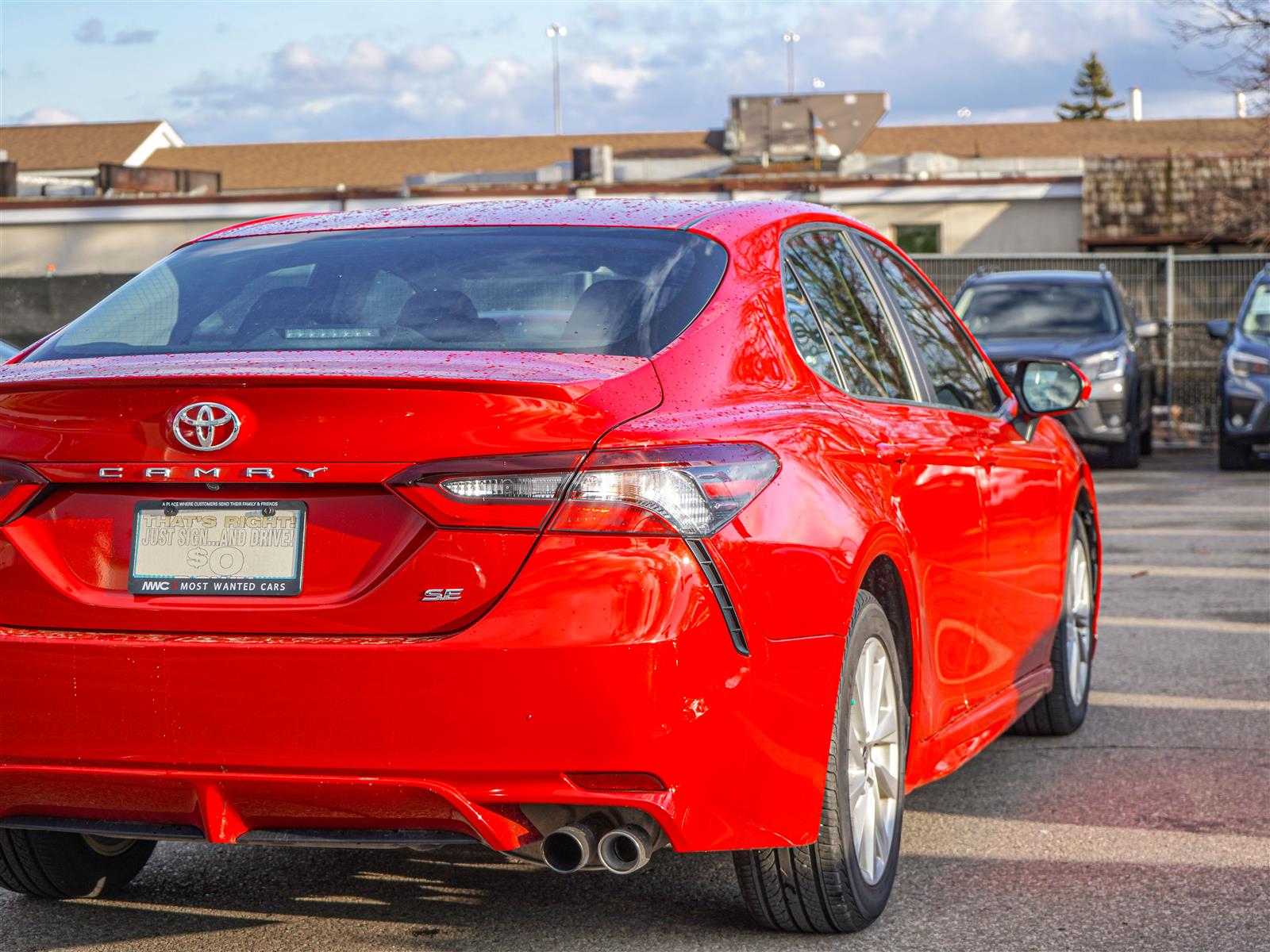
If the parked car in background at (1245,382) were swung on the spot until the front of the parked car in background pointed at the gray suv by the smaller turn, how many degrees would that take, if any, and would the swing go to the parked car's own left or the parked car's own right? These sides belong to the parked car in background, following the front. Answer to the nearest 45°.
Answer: approximately 135° to the parked car's own right

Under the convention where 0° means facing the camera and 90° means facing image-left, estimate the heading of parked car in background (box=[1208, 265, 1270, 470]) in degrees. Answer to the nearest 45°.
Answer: approximately 0°

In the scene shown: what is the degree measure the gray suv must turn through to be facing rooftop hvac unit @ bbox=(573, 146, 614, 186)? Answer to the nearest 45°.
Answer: approximately 135° to its right

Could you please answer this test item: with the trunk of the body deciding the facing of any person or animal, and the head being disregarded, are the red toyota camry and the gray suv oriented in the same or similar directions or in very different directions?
very different directions

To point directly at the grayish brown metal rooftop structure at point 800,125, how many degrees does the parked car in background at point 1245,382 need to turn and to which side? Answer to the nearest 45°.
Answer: approximately 180°

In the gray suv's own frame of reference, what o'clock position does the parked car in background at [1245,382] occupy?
The parked car in background is roughly at 10 o'clock from the gray suv.

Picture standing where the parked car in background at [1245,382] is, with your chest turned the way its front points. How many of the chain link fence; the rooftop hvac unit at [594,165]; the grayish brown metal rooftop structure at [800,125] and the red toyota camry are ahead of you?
1

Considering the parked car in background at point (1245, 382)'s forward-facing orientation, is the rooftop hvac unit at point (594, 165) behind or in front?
behind

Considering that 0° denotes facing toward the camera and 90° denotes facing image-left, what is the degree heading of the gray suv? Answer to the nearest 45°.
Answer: approximately 0°

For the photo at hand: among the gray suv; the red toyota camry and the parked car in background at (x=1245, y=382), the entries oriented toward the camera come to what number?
2

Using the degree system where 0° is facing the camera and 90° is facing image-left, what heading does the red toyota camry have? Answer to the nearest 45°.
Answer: approximately 225°

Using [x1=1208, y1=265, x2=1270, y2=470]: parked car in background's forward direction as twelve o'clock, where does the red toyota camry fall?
The red toyota camry is roughly at 12 o'clock from the parked car in background.

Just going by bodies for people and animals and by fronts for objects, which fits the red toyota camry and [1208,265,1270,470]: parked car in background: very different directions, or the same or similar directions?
very different directions

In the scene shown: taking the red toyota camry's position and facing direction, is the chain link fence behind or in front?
in front
